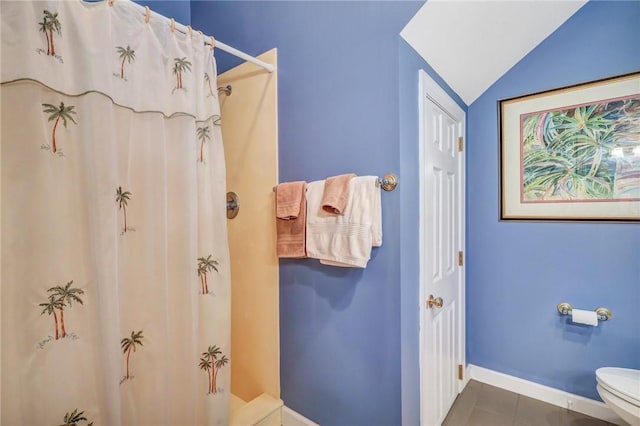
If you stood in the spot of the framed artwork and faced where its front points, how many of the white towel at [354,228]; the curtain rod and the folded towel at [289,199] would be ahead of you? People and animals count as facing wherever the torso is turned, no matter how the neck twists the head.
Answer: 3

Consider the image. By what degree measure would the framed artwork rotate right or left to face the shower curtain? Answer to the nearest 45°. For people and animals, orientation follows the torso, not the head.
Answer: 0° — it already faces it

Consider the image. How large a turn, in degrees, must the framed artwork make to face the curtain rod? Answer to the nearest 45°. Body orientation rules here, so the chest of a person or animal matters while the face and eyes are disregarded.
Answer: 0° — it already faces it

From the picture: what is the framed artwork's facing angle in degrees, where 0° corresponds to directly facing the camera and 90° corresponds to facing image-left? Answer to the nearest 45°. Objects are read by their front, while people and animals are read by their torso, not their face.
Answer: approximately 45°
